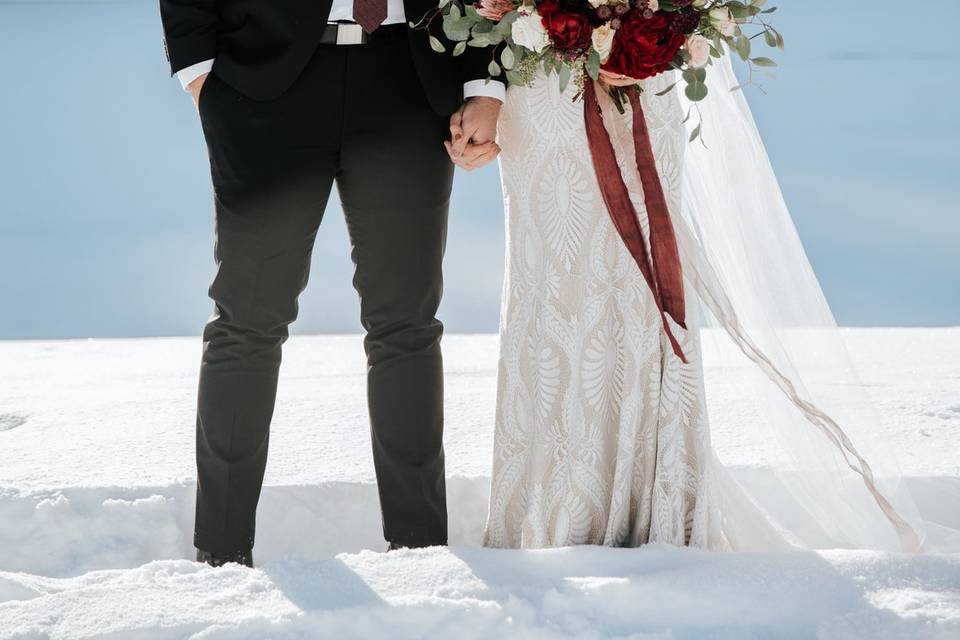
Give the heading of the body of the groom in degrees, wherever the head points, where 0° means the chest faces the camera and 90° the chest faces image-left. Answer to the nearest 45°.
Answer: approximately 0°

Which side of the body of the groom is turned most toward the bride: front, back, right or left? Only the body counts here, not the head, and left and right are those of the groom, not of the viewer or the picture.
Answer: left
